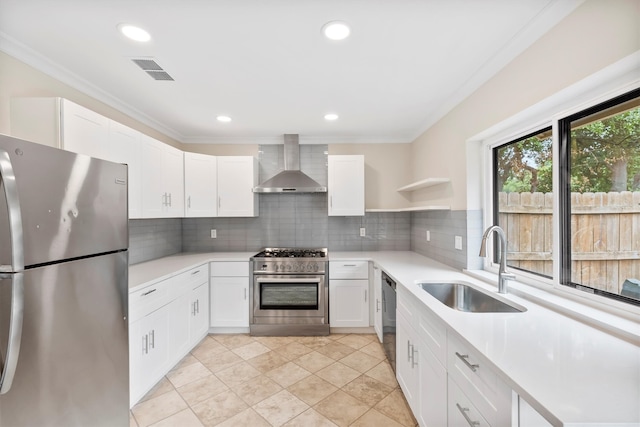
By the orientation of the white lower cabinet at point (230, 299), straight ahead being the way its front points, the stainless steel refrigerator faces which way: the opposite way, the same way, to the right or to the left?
to the left

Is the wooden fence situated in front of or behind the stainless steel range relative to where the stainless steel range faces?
in front

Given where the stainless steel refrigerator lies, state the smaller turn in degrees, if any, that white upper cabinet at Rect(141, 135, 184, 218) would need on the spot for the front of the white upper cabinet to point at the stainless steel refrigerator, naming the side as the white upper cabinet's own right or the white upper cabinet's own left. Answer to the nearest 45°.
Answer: approximately 45° to the white upper cabinet's own right

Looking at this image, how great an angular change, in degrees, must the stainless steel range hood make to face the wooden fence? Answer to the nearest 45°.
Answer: approximately 45° to its left

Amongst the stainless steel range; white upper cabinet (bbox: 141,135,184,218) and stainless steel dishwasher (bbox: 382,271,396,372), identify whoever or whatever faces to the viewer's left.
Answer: the stainless steel dishwasher

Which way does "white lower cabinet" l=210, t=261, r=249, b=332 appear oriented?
toward the camera

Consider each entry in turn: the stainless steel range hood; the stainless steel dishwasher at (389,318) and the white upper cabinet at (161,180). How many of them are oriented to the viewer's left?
1

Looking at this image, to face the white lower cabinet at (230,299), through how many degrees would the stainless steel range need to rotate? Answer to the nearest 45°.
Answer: approximately 90° to its right

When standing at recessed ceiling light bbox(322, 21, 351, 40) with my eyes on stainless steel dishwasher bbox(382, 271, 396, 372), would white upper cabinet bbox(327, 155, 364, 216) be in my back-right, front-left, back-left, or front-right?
front-left

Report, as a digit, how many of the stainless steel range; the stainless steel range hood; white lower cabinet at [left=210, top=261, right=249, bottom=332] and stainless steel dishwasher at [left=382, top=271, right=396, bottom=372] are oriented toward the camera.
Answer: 3

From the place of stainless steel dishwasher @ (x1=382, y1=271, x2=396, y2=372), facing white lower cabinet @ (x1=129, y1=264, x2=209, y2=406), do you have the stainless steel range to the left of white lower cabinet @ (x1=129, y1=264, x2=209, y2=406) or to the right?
right

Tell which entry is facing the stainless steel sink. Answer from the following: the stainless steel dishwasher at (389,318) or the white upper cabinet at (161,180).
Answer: the white upper cabinet
